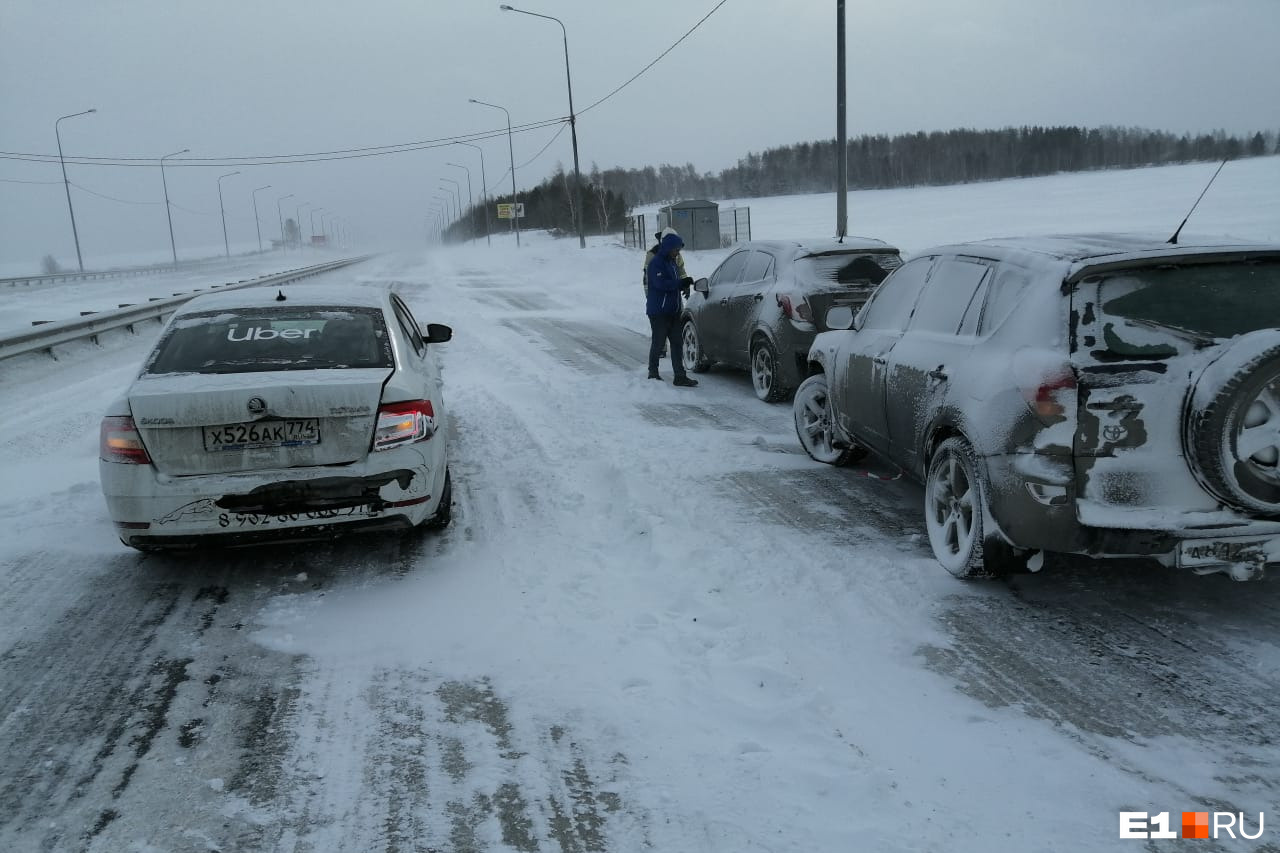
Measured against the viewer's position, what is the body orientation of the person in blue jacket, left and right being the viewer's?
facing to the right of the viewer

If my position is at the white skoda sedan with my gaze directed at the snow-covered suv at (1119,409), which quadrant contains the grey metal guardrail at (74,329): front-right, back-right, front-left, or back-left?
back-left

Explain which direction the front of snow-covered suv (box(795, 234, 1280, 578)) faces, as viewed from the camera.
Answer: facing away from the viewer and to the left of the viewer

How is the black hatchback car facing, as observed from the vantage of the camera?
facing away from the viewer and to the left of the viewer

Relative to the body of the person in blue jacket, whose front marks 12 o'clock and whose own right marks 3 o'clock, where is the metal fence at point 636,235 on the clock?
The metal fence is roughly at 9 o'clock from the person in blue jacket.

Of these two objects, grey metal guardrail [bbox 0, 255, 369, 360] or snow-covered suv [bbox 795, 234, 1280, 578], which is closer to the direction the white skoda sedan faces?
the grey metal guardrail

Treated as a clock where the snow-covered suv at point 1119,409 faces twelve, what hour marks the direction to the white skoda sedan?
The white skoda sedan is roughly at 10 o'clock from the snow-covered suv.

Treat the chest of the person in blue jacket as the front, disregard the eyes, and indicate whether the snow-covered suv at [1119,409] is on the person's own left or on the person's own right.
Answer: on the person's own right

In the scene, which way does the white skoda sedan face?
away from the camera

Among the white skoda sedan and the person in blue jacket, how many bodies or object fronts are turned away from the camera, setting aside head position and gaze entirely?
1

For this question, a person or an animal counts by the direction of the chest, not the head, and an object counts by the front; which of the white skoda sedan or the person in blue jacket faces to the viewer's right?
the person in blue jacket

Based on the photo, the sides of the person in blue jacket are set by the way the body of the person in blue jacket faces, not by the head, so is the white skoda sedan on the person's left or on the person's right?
on the person's right

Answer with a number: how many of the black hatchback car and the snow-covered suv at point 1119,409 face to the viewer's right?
0
